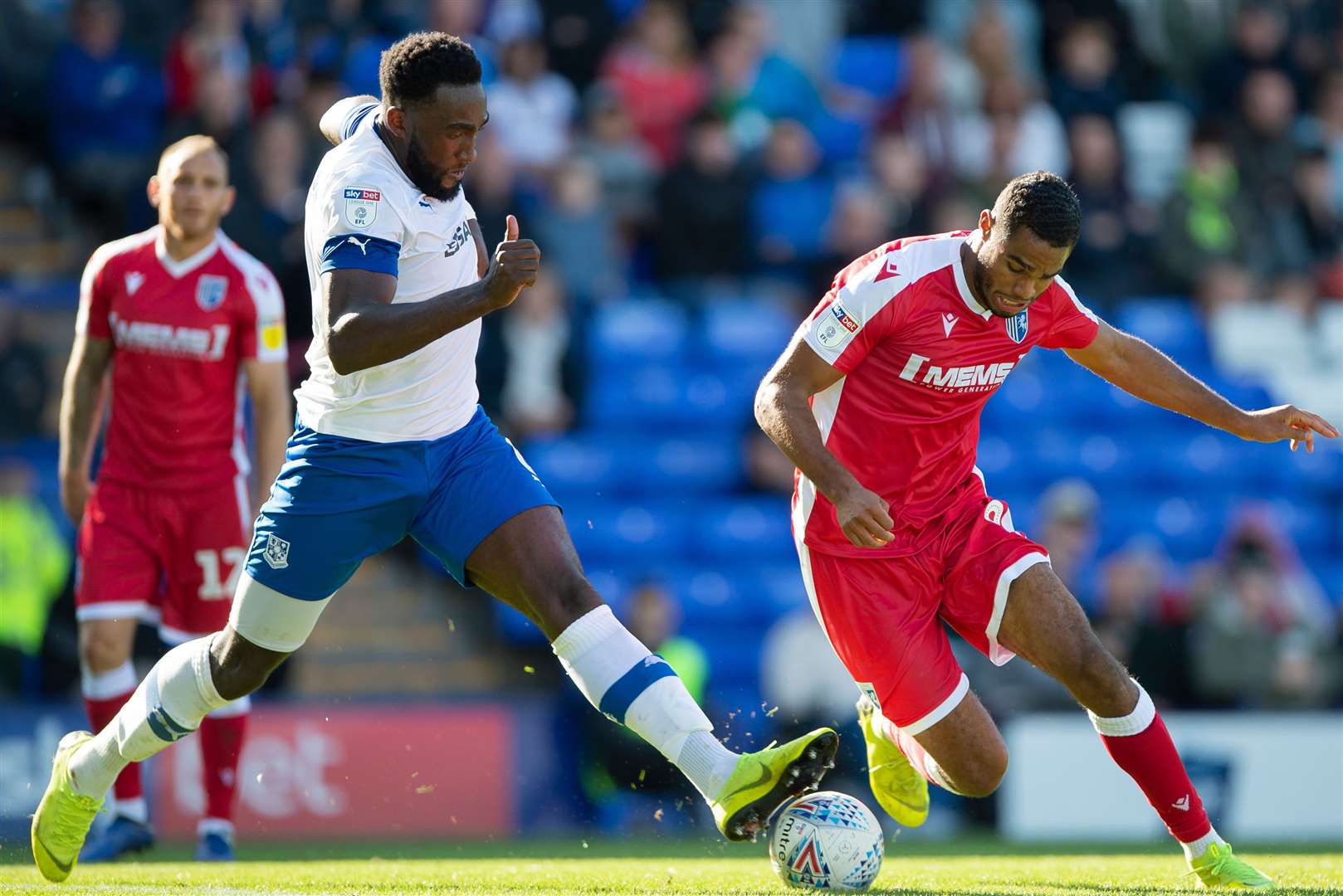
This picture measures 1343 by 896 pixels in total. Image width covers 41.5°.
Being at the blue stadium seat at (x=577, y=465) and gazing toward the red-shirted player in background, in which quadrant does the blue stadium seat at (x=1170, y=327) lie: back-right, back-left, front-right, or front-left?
back-left

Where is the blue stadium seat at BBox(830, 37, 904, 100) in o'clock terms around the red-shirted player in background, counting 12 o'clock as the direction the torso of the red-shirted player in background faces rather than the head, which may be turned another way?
The blue stadium seat is roughly at 7 o'clock from the red-shirted player in background.

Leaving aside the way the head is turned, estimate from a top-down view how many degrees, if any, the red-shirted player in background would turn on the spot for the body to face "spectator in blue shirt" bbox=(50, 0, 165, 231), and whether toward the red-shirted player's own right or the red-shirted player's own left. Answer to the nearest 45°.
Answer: approximately 180°

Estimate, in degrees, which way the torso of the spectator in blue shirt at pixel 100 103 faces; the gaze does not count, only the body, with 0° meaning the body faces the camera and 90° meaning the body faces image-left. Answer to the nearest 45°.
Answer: approximately 0°

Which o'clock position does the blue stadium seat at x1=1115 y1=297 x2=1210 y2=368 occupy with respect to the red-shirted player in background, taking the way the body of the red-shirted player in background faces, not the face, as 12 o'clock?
The blue stadium seat is roughly at 8 o'clock from the red-shirted player in background.

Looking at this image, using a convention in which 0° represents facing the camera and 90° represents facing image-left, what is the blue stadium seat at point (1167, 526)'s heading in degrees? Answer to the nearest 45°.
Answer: approximately 0°

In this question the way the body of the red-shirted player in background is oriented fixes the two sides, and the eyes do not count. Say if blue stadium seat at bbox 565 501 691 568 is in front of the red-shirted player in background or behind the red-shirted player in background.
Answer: behind

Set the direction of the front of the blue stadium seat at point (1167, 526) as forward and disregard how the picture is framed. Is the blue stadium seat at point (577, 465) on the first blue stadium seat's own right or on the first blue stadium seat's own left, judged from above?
on the first blue stadium seat's own right

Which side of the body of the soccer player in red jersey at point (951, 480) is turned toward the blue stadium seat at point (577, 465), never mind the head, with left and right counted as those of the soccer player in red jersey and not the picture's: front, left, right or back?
back

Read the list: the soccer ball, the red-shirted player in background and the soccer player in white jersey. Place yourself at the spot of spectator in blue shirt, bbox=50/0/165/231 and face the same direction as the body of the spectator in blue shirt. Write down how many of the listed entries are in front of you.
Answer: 3
